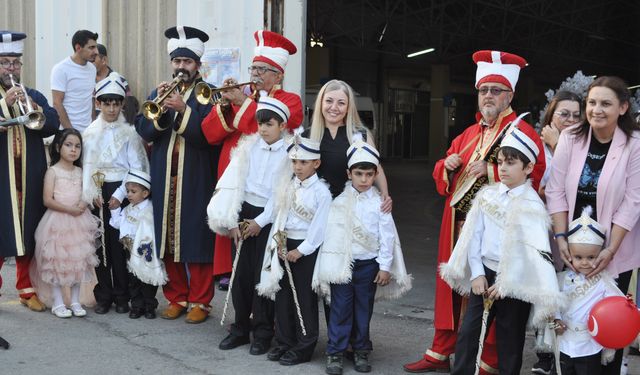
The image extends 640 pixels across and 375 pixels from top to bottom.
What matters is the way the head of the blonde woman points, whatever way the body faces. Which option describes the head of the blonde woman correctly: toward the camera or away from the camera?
toward the camera

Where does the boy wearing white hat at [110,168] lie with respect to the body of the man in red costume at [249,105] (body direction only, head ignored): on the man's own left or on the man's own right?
on the man's own right

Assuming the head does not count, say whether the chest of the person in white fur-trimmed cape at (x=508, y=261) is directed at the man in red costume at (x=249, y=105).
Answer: no

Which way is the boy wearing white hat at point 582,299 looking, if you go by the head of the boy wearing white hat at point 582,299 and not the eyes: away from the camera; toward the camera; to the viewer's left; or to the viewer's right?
toward the camera

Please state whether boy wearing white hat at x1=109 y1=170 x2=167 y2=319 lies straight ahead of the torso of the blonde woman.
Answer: no

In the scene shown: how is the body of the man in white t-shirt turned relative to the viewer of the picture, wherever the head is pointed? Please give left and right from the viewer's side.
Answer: facing the viewer and to the right of the viewer

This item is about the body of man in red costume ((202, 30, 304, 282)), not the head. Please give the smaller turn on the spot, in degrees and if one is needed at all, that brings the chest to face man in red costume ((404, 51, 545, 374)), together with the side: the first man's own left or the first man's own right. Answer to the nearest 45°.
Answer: approximately 90° to the first man's own left

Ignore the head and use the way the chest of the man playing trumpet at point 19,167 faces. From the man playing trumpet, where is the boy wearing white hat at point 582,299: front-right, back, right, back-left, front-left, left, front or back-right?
front-left

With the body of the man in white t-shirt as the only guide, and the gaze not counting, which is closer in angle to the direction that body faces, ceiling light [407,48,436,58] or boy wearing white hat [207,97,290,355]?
the boy wearing white hat

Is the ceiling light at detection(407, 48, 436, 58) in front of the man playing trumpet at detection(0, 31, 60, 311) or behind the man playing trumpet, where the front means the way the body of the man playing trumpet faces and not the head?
behind

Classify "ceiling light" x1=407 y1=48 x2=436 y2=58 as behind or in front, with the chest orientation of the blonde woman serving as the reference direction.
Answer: behind

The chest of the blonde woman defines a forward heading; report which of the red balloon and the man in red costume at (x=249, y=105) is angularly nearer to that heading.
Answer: the red balloon

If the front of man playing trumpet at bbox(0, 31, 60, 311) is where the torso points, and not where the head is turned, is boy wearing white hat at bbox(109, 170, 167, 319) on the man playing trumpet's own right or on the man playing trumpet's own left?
on the man playing trumpet's own left

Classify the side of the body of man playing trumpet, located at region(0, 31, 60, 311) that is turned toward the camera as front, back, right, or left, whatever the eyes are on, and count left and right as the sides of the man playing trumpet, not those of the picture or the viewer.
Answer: front

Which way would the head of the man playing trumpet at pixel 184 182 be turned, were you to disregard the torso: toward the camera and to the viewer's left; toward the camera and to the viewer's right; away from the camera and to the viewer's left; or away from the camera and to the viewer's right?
toward the camera and to the viewer's left
